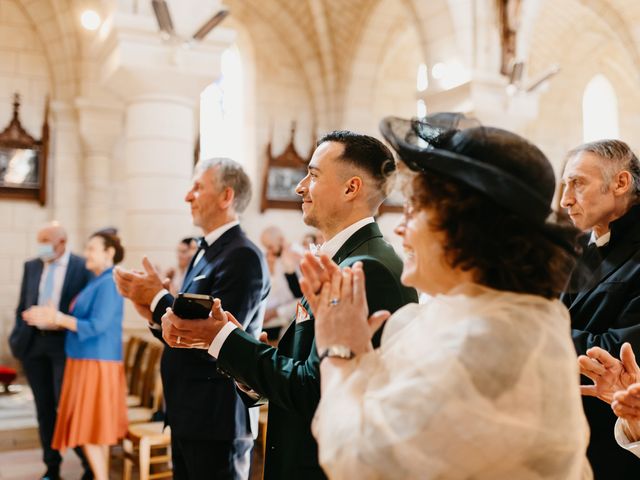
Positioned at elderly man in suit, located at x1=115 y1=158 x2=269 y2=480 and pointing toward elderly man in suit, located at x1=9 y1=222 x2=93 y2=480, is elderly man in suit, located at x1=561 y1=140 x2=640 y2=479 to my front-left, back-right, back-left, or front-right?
back-right

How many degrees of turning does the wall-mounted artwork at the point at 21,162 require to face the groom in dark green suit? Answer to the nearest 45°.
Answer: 0° — it already faces them
